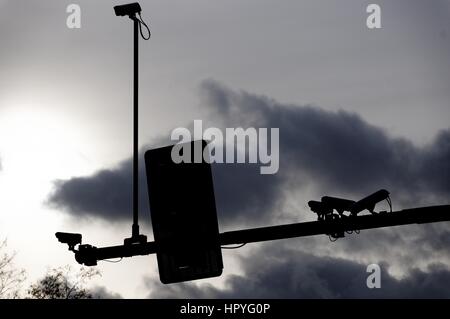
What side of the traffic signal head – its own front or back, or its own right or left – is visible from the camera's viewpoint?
back

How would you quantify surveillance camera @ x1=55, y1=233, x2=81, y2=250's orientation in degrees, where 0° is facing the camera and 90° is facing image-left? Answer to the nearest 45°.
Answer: approximately 90°

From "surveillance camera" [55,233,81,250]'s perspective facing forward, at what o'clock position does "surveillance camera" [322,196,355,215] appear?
"surveillance camera" [322,196,355,215] is roughly at 7 o'clock from "surveillance camera" [55,233,81,250].

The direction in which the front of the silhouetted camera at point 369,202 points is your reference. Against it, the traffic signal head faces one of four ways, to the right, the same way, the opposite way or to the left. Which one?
to the right
